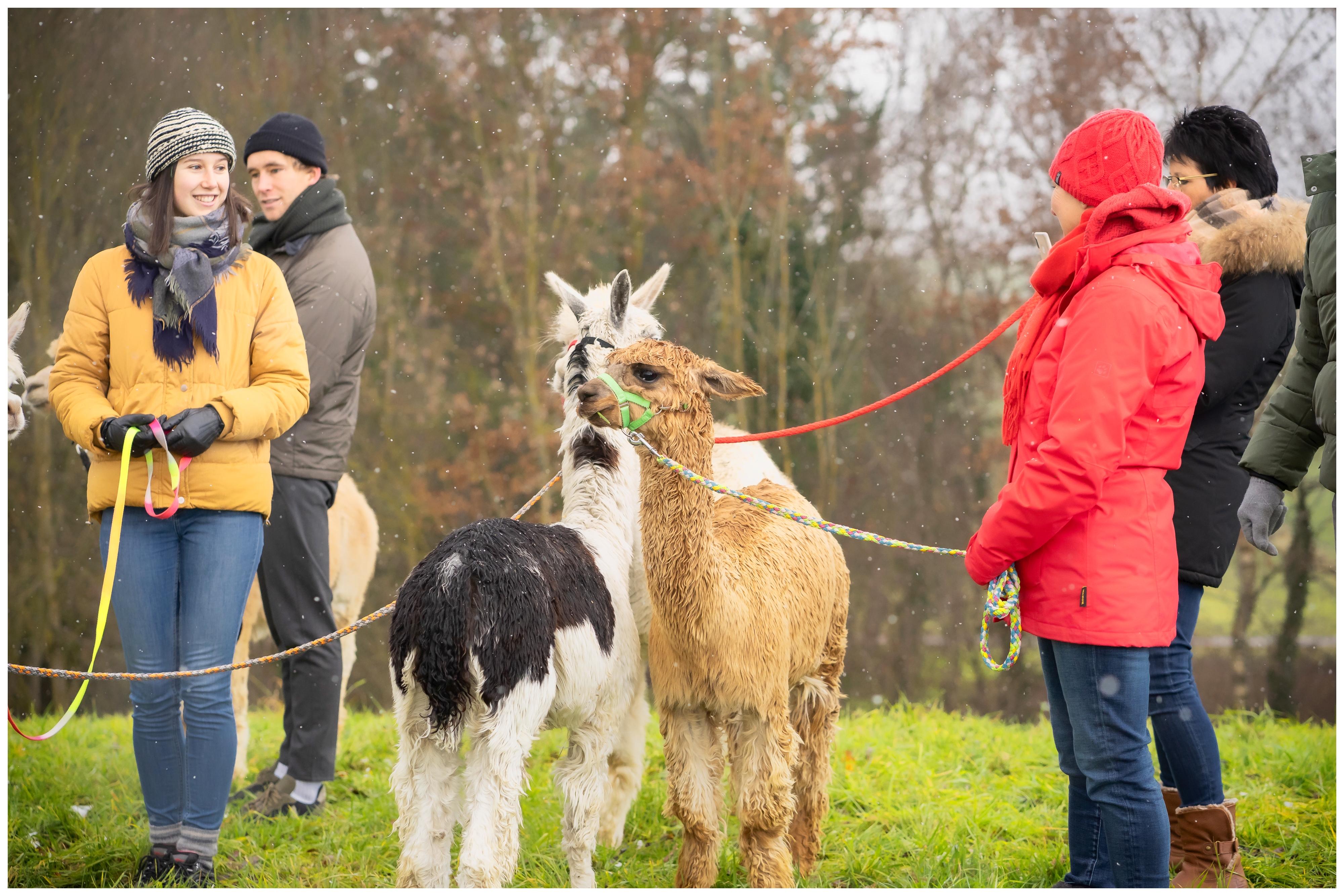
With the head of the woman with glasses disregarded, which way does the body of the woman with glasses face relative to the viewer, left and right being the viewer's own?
facing to the left of the viewer

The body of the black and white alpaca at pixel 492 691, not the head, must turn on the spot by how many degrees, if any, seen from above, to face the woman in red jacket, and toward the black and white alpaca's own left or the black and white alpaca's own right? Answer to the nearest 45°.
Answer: approximately 90° to the black and white alpaca's own right

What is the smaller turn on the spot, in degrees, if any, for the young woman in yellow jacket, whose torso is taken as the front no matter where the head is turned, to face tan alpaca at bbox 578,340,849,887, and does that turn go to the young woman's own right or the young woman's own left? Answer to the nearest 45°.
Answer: approximately 45° to the young woman's own left

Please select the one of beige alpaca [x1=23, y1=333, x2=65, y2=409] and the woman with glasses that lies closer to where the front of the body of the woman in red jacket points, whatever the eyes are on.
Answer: the beige alpaca

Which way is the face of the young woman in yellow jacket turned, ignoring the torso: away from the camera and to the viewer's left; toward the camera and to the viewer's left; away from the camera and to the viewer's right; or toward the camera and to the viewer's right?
toward the camera and to the viewer's right

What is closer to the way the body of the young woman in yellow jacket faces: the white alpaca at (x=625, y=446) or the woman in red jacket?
the woman in red jacket

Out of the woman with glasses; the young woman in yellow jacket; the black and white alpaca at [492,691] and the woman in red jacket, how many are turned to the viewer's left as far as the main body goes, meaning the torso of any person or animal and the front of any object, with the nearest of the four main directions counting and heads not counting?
2

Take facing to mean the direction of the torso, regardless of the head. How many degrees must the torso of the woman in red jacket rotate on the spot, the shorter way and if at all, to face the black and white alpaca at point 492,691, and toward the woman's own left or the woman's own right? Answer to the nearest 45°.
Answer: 0° — they already face it

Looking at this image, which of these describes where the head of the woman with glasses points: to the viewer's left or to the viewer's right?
to the viewer's left

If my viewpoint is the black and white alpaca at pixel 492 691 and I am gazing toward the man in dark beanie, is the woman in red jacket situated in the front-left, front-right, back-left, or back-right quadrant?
back-right

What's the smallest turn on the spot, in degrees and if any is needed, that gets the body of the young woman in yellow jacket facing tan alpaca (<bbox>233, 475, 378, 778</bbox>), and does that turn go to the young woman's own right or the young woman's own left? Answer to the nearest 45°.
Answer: approximately 180°

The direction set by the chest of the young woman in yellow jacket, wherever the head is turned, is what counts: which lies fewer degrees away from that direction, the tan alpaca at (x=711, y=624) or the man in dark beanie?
the tan alpaca

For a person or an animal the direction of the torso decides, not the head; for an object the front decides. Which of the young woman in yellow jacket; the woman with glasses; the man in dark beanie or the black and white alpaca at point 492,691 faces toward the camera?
the young woman in yellow jacket

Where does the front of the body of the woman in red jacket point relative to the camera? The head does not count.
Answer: to the viewer's left
